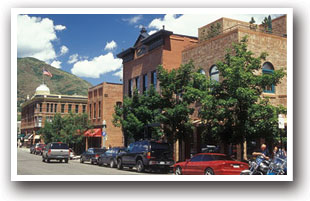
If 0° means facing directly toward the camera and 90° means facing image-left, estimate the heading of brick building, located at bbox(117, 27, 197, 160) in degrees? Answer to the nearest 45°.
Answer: approximately 45°

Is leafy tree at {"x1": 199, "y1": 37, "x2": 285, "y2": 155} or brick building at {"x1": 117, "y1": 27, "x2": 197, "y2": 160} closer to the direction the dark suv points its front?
the brick building

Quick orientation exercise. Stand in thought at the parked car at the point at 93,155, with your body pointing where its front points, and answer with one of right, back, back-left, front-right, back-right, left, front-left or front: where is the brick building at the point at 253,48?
back

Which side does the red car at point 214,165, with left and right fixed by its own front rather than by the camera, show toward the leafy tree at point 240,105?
right

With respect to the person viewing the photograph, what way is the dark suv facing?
facing away from the viewer and to the left of the viewer

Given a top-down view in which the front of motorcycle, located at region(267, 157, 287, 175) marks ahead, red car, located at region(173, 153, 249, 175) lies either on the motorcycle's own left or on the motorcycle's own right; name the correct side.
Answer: on the motorcycle's own right

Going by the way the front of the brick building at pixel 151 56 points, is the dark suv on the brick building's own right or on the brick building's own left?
on the brick building's own left

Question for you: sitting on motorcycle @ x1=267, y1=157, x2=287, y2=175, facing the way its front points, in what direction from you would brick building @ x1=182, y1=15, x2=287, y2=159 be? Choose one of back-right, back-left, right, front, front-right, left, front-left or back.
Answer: back-right

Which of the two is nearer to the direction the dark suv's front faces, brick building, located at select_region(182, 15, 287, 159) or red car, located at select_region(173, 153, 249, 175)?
the brick building
